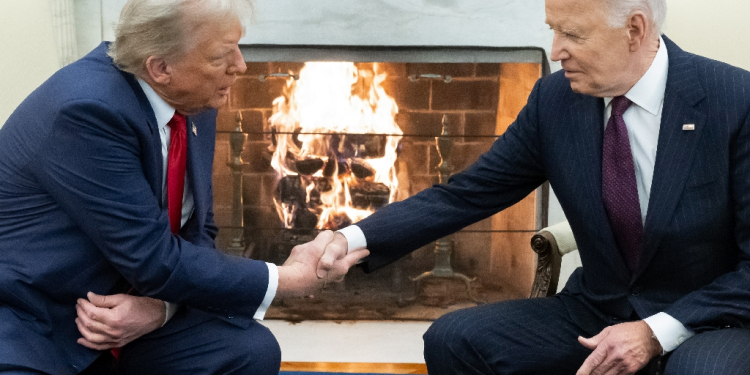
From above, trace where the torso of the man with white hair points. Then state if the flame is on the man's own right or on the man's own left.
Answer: on the man's own right

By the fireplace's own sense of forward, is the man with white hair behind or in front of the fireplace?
in front

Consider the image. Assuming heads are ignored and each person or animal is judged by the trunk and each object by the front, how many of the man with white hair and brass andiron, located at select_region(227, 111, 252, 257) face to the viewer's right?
0

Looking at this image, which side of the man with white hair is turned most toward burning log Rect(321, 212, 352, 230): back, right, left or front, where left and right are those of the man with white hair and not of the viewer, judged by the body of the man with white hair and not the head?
right

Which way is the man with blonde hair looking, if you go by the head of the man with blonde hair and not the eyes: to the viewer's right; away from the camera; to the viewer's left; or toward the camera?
to the viewer's right

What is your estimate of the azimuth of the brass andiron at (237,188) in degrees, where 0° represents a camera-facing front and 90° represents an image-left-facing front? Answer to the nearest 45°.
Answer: approximately 0°

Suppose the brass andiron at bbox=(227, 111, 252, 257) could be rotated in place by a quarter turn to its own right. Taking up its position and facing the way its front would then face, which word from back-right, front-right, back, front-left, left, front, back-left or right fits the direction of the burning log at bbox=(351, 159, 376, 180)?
back

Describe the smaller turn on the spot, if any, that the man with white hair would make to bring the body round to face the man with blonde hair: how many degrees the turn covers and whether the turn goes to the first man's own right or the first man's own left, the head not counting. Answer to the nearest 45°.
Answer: approximately 45° to the first man's own right

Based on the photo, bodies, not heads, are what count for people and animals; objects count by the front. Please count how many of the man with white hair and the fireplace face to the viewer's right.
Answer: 0

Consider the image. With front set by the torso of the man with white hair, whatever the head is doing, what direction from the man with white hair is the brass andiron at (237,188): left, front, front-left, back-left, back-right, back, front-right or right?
right

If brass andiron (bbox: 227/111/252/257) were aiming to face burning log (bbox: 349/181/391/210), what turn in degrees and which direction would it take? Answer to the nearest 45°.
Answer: approximately 90° to its left

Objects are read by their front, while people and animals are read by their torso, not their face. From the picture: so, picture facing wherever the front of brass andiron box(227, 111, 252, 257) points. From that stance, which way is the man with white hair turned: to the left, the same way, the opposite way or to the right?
to the right

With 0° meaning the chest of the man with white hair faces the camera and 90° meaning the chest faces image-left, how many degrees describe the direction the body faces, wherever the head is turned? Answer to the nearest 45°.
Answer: approximately 45°
